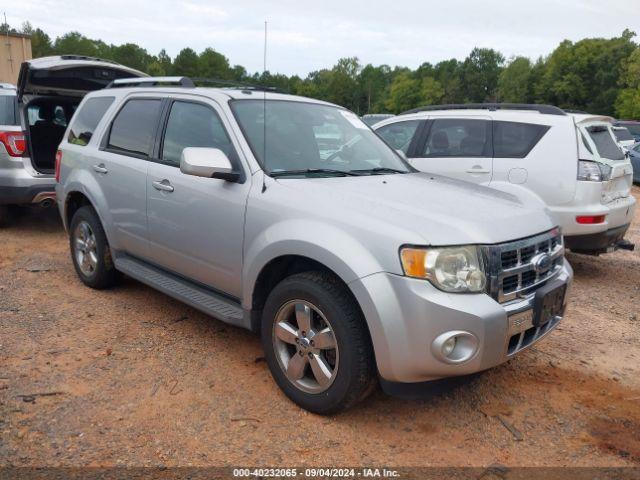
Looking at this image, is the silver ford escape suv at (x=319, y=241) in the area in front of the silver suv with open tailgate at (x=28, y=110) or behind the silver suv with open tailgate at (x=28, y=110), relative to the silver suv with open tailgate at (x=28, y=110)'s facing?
behind

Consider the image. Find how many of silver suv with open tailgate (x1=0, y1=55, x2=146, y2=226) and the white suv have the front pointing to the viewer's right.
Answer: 0

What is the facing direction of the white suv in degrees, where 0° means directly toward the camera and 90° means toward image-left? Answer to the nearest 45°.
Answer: approximately 135°

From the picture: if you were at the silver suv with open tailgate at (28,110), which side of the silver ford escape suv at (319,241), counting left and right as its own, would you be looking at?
back

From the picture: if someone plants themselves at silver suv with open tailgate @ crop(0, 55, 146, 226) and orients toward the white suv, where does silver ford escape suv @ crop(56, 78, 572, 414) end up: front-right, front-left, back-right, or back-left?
front-right

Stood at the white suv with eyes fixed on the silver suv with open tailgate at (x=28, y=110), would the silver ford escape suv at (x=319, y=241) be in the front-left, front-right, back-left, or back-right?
front-left

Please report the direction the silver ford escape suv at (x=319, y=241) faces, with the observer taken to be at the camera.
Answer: facing the viewer and to the right of the viewer

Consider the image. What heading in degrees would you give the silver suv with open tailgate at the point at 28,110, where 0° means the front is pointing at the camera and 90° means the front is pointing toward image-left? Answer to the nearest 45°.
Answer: approximately 135°

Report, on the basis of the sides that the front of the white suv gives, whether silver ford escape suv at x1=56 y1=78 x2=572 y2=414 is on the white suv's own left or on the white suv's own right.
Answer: on the white suv's own left

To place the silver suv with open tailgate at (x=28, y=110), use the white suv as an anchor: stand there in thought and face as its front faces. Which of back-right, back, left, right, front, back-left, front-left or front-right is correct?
front-left

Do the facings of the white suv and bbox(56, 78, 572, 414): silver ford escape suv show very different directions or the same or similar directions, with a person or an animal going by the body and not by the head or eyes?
very different directions

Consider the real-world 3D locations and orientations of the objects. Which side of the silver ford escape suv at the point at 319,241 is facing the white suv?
left

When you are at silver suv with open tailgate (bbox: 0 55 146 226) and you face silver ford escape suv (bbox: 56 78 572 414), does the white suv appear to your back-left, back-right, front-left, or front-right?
front-left

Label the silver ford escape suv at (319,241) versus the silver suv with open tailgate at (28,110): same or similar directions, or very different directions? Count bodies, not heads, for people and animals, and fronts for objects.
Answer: very different directions
